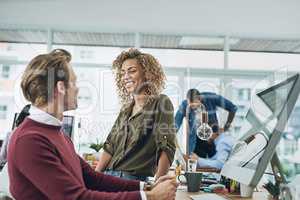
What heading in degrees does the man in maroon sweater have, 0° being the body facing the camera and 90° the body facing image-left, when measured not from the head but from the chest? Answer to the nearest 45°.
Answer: approximately 270°

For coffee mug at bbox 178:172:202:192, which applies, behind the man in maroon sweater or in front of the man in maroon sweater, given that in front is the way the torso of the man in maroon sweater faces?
in front

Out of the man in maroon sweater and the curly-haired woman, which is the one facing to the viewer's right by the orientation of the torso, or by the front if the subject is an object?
the man in maroon sweater

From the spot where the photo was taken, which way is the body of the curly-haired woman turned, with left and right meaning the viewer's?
facing the viewer and to the left of the viewer

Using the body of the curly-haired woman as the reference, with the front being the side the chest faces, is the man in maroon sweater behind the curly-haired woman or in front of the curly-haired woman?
in front

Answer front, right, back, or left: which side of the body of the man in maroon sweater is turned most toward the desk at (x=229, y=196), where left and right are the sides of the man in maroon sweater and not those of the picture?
front

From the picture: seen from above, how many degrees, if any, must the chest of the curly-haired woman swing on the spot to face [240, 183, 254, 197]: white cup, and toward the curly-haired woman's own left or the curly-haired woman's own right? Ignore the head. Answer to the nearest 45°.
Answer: approximately 90° to the curly-haired woman's own left

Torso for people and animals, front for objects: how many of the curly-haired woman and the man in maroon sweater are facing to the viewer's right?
1

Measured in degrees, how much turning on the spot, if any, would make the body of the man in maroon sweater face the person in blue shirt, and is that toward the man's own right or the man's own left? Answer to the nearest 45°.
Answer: approximately 45° to the man's own left

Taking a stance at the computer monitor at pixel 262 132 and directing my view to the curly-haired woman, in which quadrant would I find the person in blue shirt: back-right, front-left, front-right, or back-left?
front-right

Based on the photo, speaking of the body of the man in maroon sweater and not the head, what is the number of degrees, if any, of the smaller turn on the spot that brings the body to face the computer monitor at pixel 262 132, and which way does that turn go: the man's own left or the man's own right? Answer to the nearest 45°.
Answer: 0° — they already face it

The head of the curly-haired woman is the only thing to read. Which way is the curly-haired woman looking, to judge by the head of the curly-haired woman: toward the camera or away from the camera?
toward the camera

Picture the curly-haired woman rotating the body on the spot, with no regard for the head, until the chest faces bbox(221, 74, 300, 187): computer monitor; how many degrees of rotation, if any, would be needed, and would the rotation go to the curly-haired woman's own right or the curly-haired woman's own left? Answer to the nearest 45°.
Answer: approximately 90° to the curly-haired woman's own left
